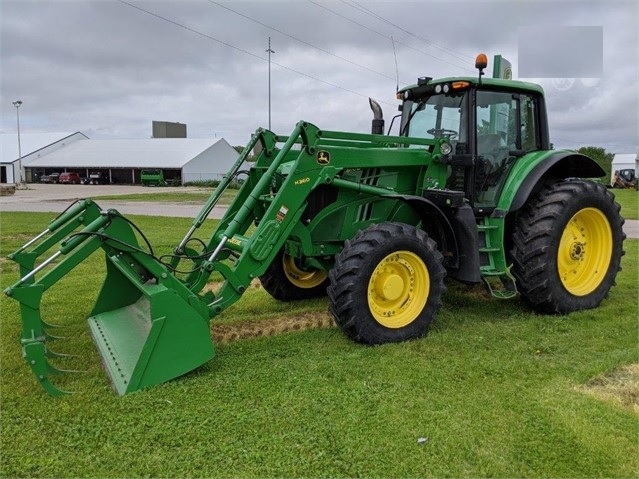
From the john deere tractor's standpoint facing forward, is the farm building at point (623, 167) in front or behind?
behind

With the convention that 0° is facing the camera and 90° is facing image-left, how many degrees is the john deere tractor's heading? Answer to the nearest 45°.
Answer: approximately 45°
